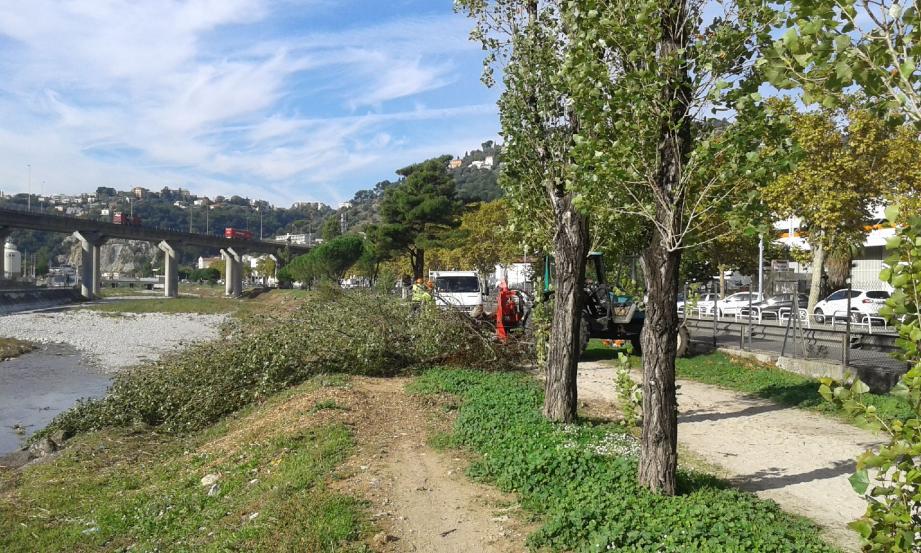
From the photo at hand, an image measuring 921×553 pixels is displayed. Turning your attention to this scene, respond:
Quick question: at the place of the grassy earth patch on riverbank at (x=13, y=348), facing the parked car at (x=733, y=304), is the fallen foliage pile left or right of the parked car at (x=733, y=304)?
right

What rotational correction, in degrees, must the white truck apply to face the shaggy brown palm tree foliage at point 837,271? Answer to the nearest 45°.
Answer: approximately 90° to its left

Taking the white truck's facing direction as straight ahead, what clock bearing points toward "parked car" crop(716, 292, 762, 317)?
The parked car is roughly at 8 o'clock from the white truck.

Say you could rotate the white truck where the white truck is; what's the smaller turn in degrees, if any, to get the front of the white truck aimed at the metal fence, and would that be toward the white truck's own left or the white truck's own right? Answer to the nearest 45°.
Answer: approximately 45° to the white truck's own left

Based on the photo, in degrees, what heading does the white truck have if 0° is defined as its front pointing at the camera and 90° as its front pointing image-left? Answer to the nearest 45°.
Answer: approximately 0°

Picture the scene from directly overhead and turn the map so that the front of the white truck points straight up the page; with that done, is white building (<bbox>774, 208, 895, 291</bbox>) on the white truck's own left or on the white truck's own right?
on the white truck's own left
